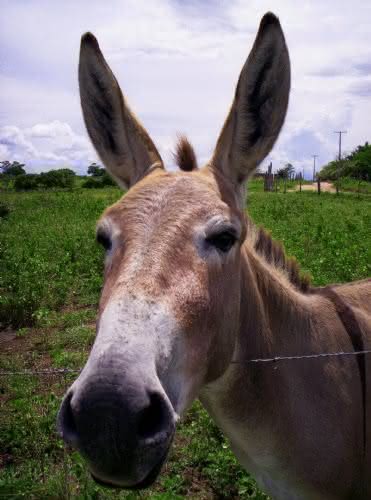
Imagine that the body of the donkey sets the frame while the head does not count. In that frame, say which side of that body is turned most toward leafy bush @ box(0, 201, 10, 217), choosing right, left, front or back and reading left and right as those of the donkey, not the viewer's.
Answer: right

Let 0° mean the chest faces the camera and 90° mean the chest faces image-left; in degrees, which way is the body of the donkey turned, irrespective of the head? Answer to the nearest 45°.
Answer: approximately 45°

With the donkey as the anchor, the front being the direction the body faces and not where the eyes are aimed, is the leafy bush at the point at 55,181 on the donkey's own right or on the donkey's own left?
on the donkey's own right
